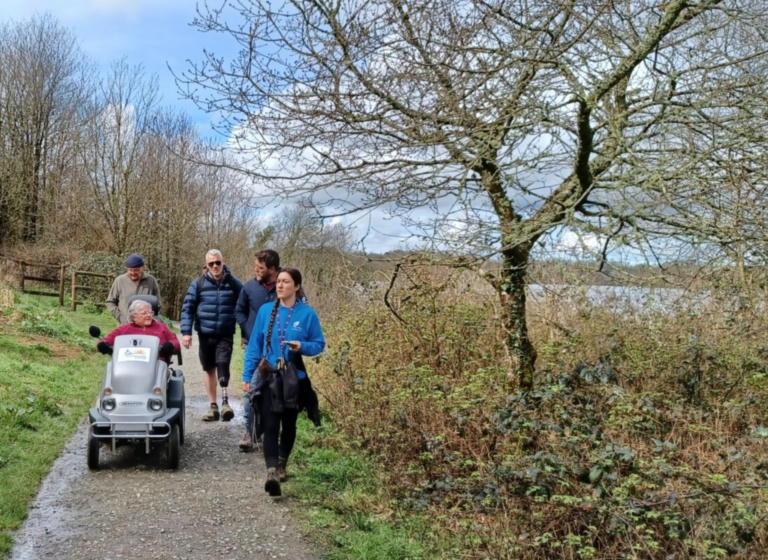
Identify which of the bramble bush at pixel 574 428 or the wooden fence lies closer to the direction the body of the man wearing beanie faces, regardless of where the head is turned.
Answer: the bramble bush

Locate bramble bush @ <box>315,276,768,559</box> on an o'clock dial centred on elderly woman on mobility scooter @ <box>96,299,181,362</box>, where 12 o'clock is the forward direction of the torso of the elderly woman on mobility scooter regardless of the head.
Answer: The bramble bush is roughly at 10 o'clock from the elderly woman on mobility scooter.

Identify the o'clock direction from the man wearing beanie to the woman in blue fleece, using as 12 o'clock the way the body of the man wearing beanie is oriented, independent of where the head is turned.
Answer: The woman in blue fleece is roughly at 11 o'clock from the man wearing beanie.

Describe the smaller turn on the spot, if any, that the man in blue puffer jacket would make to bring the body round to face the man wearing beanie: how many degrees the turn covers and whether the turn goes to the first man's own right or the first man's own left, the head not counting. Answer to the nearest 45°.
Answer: approximately 90° to the first man's own right

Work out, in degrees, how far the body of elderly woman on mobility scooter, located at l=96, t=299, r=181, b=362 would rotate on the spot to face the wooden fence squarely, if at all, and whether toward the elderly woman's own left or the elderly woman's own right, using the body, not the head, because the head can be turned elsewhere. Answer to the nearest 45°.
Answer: approximately 180°

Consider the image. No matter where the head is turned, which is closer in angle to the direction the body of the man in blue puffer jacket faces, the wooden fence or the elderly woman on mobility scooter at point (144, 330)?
the elderly woman on mobility scooter

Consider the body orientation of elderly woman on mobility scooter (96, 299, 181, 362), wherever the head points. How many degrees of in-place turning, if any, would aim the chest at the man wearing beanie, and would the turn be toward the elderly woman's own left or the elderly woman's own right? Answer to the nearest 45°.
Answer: approximately 180°

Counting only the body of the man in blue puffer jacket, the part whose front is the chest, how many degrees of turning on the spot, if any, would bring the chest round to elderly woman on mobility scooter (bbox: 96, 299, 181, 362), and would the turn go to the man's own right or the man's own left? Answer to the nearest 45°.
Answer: approximately 45° to the man's own right

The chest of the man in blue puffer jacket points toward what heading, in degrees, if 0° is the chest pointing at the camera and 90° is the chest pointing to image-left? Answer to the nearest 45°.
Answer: approximately 0°

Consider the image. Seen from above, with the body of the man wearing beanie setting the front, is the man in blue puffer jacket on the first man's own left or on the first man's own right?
on the first man's own left

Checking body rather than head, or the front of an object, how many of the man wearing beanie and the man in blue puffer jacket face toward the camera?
2
